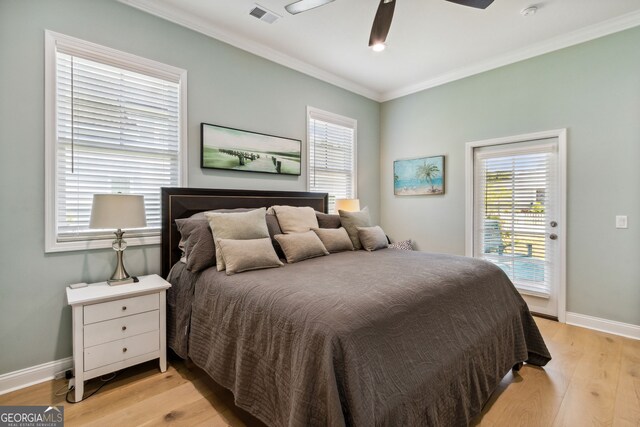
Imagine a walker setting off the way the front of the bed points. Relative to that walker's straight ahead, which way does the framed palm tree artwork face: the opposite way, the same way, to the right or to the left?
to the right

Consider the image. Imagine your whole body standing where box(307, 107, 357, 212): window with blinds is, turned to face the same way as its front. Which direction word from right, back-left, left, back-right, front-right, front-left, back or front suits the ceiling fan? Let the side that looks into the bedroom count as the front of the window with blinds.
front-right

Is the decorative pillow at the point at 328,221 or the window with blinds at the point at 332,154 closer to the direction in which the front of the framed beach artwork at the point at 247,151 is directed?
the decorative pillow

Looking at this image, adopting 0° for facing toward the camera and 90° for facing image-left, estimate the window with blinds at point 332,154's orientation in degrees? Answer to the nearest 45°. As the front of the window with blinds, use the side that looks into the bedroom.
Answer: approximately 315°

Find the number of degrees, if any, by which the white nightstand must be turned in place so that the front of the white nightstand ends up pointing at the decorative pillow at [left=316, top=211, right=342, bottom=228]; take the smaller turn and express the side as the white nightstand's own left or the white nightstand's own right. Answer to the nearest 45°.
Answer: approximately 45° to the white nightstand's own left

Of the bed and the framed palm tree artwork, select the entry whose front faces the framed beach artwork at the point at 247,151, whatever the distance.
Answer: the framed palm tree artwork

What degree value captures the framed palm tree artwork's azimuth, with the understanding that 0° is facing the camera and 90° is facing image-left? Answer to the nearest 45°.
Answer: approximately 45°

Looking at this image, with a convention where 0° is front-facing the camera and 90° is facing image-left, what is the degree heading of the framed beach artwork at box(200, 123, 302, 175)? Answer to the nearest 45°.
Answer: approximately 315°

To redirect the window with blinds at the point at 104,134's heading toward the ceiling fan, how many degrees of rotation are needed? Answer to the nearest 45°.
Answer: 0° — it already faces it
